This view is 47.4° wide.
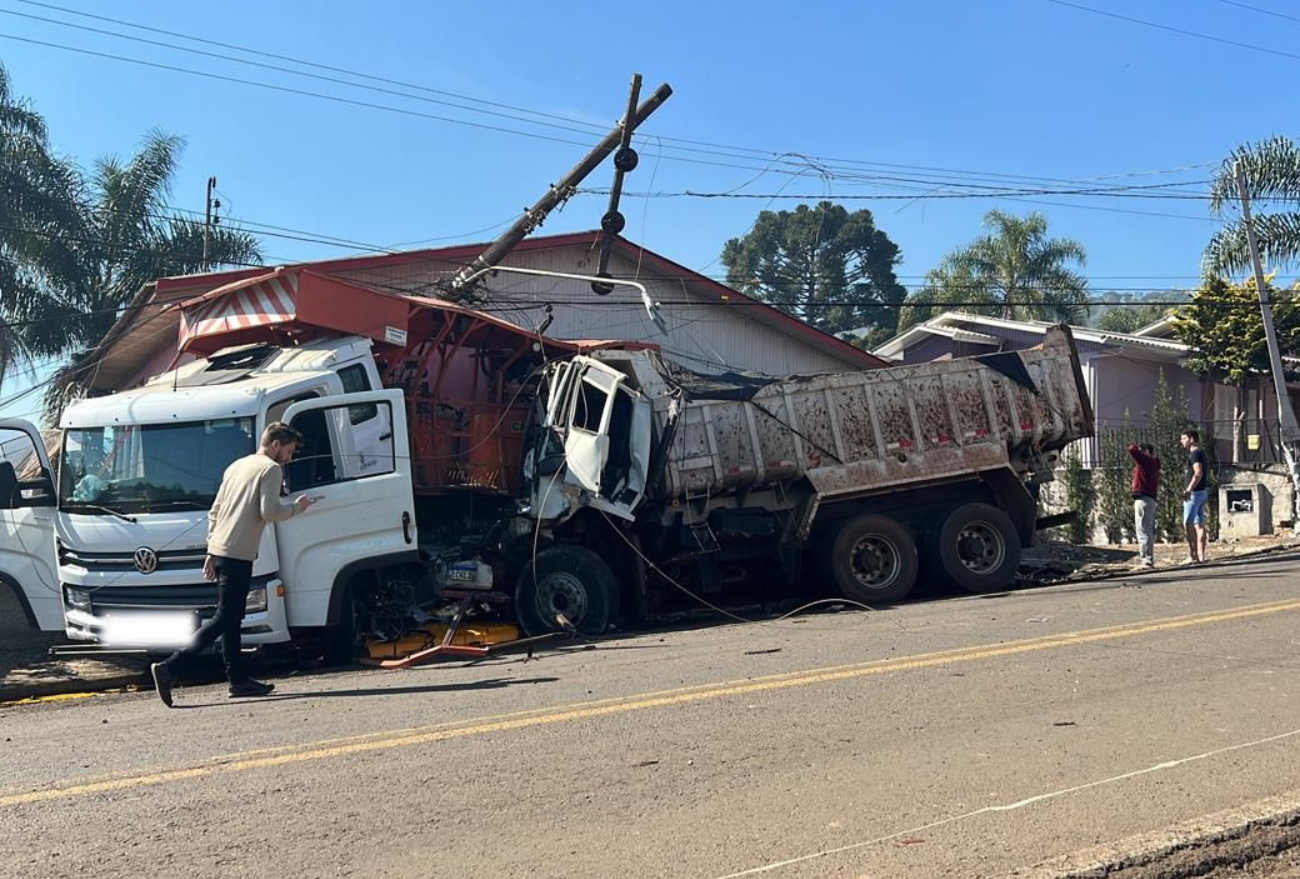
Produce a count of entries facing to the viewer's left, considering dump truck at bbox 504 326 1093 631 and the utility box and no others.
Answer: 1

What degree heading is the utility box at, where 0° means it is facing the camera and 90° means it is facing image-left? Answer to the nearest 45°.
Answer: approximately 0°

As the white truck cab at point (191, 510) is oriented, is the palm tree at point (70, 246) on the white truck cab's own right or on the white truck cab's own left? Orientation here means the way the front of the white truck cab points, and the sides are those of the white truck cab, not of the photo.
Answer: on the white truck cab's own right

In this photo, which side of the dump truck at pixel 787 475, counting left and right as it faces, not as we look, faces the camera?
left
